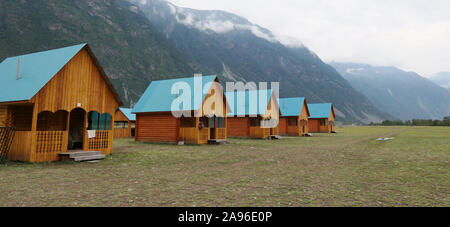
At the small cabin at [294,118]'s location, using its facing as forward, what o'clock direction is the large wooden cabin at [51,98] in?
The large wooden cabin is roughly at 2 o'clock from the small cabin.

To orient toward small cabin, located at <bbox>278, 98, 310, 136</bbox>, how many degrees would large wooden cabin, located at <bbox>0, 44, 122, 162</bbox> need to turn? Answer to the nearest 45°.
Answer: approximately 90° to its left

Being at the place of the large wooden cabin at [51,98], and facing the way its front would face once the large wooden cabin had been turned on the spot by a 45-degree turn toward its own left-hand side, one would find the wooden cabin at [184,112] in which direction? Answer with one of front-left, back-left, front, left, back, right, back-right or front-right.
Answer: front-left

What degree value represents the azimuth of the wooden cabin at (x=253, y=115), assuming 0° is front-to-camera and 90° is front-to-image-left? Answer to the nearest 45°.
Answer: approximately 315°

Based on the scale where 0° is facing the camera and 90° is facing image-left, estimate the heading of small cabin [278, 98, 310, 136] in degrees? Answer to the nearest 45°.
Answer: approximately 315°

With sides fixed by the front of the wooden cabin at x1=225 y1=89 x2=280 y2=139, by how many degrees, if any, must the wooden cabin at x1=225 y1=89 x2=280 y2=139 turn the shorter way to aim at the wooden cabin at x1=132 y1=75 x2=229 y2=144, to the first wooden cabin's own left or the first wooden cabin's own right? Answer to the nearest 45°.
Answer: approximately 90° to the first wooden cabin's own right

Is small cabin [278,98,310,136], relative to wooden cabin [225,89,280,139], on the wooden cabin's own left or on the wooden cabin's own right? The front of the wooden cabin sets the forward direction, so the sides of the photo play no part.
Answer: on the wooden cabin's own left

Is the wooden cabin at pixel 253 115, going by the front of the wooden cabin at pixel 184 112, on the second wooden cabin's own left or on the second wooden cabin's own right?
on the second wooden cabin's own left

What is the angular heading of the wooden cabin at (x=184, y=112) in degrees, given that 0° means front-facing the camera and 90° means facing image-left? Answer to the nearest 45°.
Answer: approximately 315°
